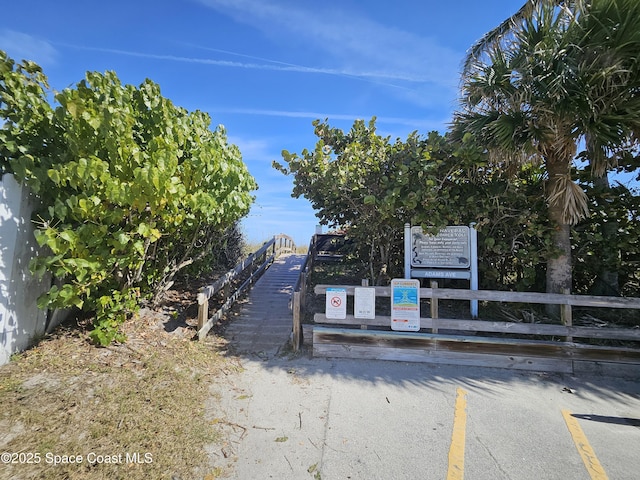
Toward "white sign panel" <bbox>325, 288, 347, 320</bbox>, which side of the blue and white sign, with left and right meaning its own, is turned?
right

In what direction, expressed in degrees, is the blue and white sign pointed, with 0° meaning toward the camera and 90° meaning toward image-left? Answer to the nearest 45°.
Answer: approximately 0°

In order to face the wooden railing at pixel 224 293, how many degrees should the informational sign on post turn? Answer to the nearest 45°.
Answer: approximately 135° to its right

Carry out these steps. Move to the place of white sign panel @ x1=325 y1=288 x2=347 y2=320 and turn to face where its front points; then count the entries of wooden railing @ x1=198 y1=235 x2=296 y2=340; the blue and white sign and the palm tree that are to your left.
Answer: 2

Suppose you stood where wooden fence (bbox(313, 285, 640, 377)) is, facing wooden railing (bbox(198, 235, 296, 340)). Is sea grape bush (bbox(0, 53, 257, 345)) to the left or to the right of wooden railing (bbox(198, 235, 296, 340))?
left

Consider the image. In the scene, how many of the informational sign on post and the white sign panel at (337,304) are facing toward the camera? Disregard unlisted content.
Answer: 2
